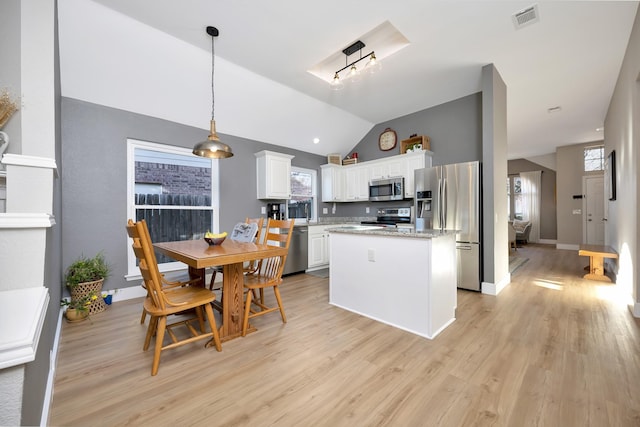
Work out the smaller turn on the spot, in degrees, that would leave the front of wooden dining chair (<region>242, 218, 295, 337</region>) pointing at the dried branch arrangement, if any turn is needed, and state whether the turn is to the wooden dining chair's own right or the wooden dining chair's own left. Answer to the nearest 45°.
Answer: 0° — it already faces it

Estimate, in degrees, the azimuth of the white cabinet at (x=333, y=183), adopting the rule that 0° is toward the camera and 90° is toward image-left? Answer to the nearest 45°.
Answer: approximately 315°

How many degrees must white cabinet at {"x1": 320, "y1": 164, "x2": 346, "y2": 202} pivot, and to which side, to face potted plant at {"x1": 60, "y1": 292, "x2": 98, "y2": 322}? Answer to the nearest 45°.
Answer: approximately 90° to its right

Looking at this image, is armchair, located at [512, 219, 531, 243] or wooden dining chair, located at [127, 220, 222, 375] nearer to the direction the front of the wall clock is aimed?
the wooden dining chair

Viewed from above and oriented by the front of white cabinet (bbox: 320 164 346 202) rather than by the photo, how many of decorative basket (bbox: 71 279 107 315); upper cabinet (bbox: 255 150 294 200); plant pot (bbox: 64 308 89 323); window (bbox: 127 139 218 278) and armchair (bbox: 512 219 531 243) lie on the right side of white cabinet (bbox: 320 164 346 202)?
4

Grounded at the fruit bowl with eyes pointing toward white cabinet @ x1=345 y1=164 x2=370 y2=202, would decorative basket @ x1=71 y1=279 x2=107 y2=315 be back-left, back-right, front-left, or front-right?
back-left

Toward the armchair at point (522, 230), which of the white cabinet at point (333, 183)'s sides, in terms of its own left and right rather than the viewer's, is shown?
left

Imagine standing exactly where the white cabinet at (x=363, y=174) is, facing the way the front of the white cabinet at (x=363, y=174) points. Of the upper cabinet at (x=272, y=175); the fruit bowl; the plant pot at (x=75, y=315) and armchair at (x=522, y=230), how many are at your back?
1

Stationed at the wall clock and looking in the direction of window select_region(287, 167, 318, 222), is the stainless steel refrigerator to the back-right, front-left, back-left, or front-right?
back-left

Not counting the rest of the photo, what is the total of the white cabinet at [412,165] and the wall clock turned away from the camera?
0

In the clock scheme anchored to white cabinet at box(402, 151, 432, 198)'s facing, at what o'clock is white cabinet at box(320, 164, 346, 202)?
white cabinet at box(320, 164, 346, 202) is roughly at 2 o'clock from white cabinet at box(402, 151, 432, 198).

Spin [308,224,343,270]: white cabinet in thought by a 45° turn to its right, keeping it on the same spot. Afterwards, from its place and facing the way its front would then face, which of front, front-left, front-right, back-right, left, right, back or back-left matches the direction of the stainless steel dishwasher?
front-right
